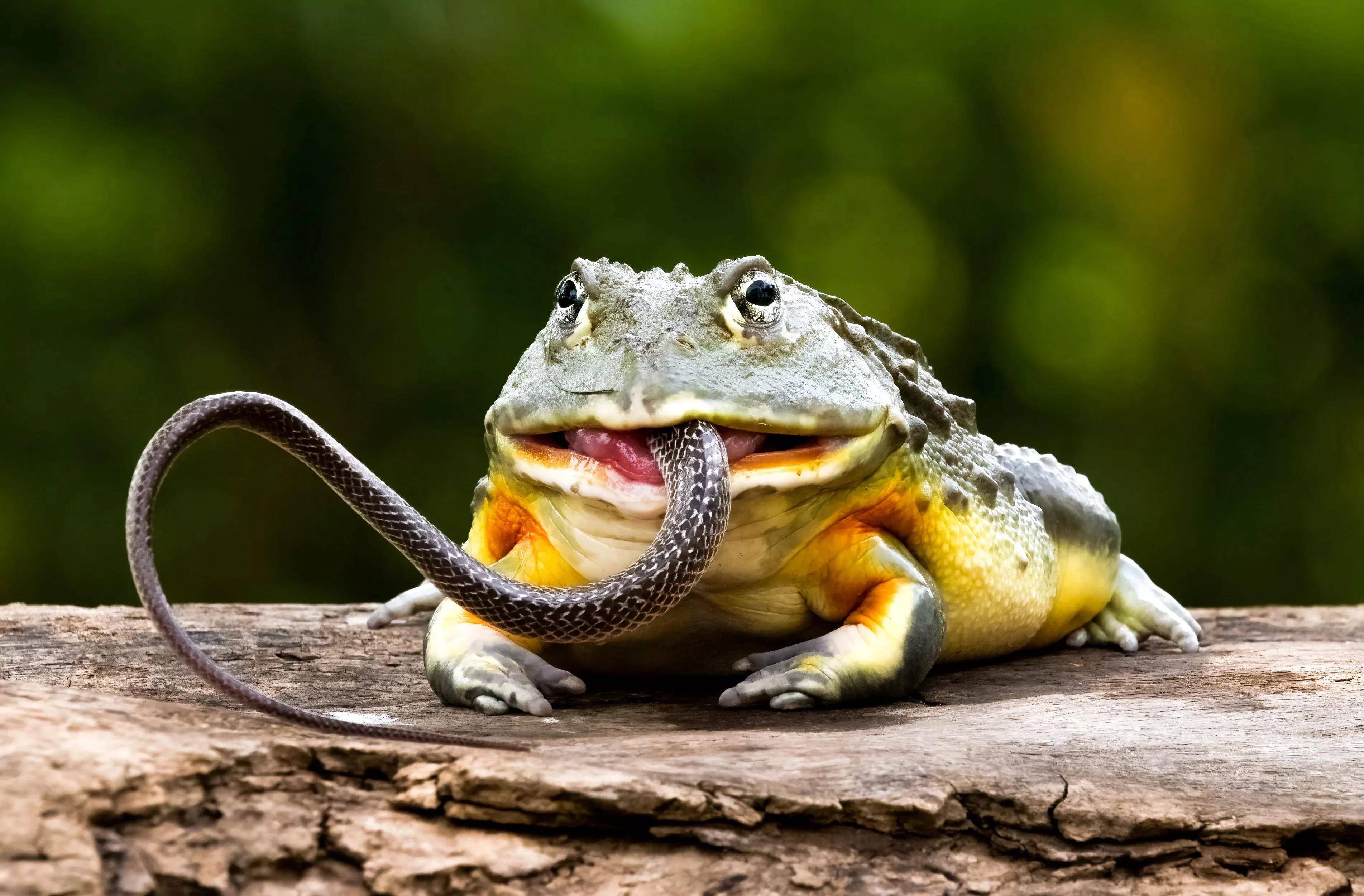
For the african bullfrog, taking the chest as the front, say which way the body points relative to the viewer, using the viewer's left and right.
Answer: facing the viewer and to the left of the viewer
